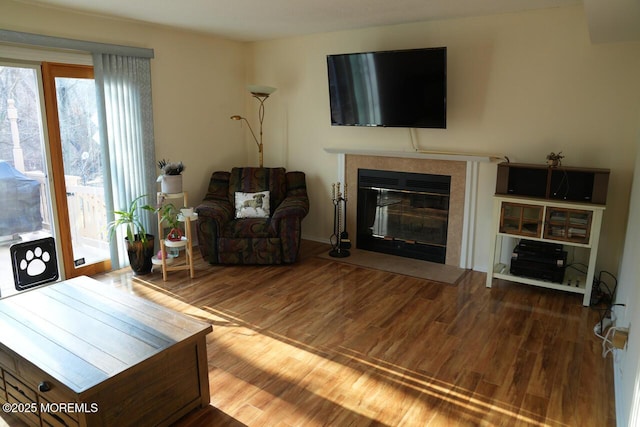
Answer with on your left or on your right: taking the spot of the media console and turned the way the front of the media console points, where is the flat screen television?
on your right

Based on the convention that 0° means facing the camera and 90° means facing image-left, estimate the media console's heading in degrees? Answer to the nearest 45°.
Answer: approximately 0°

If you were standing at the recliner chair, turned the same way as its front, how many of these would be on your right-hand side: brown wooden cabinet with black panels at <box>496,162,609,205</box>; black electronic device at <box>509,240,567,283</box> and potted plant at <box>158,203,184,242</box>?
1

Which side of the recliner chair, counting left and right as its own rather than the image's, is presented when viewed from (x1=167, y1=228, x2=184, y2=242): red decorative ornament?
right

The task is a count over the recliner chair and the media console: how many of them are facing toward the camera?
2

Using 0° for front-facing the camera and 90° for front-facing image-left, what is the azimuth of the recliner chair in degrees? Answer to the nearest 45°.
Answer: approximately 0°

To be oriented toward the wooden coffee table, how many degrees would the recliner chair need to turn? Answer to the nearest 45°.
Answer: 0° — it already faces it

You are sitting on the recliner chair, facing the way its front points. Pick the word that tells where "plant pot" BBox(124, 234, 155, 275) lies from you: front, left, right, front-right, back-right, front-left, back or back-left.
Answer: right

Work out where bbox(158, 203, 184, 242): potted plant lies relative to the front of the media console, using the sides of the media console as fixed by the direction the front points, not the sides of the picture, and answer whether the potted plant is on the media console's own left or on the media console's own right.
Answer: on the media console's own right

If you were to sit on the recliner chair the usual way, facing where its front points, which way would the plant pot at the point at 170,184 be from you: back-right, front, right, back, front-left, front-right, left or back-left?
right

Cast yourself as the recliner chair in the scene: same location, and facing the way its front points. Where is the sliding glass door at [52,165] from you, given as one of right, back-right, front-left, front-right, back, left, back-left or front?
right

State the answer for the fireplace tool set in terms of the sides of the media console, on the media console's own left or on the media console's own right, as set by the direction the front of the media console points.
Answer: on the media console's own right
